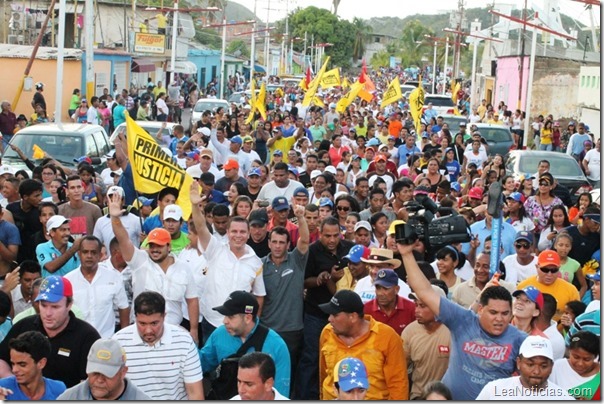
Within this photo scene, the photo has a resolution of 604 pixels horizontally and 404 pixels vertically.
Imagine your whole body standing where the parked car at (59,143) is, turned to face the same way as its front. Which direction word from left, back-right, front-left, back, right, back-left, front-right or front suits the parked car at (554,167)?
back-left

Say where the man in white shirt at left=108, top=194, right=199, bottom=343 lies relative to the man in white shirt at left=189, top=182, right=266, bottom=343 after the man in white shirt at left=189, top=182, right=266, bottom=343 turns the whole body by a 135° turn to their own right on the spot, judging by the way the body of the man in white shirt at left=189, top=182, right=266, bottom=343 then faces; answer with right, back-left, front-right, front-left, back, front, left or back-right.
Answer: left

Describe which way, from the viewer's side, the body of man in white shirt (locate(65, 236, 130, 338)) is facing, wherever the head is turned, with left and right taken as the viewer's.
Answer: facing the viewer

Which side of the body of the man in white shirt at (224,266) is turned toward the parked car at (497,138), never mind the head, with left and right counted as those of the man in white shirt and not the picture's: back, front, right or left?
back

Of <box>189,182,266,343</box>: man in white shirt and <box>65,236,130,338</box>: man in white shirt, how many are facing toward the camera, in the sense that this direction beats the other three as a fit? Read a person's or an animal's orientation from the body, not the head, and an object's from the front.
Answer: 2

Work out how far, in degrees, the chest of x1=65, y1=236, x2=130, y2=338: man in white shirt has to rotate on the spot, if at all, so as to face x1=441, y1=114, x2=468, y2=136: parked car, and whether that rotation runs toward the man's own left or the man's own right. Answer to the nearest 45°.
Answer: approximately 135° to the man's own left

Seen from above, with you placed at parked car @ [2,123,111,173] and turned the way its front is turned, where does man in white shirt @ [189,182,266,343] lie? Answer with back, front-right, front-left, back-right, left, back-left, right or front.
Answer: front-left

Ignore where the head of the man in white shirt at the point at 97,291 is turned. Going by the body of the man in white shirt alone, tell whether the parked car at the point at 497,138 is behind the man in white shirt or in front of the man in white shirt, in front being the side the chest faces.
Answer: behind

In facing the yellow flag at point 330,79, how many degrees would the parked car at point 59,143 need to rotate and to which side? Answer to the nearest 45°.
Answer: approximately 180°

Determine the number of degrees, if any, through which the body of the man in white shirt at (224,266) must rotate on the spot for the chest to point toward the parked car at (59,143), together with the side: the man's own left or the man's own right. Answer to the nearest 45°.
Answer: approximately 180°

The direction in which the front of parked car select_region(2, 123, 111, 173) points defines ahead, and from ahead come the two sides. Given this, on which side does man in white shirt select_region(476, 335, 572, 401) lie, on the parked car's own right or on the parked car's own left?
on the parked car's own left
